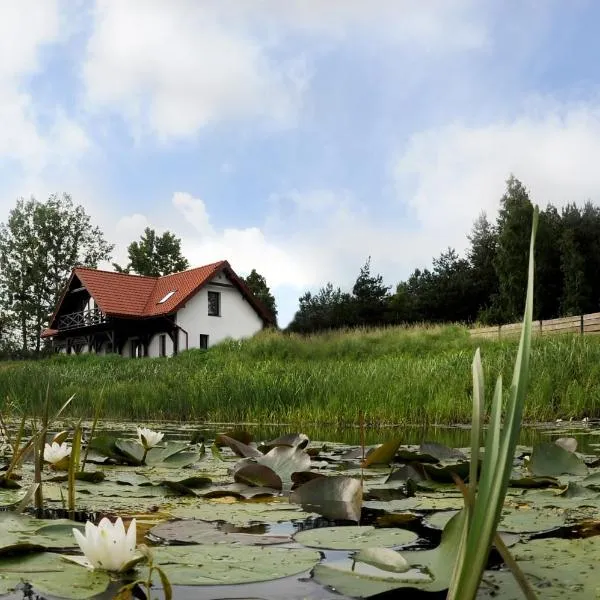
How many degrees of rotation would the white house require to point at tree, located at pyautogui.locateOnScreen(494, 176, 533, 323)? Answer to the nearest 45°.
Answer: approximately 135° to its left

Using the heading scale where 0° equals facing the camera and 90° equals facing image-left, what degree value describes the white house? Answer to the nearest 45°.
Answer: approximately 45°

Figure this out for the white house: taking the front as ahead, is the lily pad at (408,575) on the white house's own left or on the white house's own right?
on the white house's own left

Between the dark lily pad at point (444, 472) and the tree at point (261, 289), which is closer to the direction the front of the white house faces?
the dark lily pad

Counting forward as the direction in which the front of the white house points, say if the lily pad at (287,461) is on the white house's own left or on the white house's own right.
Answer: on the white house's own left

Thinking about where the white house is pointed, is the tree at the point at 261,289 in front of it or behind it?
behind

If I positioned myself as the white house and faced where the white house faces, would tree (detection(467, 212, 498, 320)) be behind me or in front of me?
behind

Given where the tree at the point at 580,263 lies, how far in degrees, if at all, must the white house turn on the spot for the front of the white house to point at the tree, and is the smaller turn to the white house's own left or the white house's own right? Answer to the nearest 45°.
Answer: approximately 135° to the white house's own left

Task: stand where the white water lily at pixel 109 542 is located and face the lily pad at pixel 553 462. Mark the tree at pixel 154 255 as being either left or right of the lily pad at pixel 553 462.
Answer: left

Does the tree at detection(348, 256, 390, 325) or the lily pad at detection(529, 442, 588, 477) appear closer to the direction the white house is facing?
the lily pad

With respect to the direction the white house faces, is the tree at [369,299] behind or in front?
behind

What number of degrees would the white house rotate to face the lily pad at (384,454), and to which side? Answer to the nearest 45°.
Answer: approximately 45° to its left
